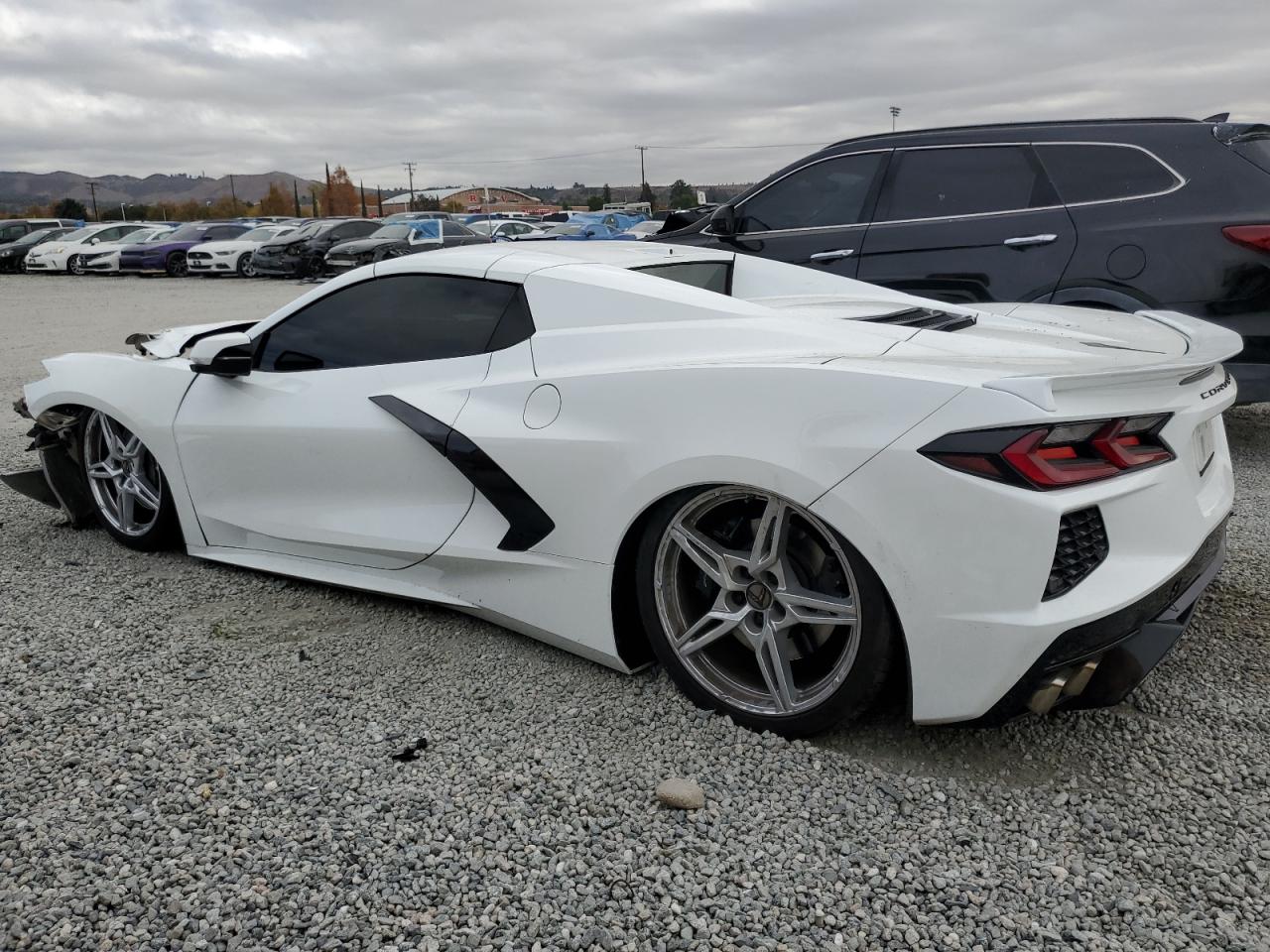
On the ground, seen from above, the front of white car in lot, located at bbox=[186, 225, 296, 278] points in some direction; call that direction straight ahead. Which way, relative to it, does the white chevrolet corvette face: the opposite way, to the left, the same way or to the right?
to the right

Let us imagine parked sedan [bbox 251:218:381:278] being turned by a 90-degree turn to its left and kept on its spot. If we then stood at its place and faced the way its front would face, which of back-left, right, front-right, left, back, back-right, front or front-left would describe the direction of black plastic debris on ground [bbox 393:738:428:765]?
front-right

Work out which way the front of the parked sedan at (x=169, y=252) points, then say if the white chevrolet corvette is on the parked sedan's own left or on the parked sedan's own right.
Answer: on the parked sedan's own left

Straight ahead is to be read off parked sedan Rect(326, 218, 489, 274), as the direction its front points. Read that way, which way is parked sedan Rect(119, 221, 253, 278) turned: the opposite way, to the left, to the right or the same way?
the same way

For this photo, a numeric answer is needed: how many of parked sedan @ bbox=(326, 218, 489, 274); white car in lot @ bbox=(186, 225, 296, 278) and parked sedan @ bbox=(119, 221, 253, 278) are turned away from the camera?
0

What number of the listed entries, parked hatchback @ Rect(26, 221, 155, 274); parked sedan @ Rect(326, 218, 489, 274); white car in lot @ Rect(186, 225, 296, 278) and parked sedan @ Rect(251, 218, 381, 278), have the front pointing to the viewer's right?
0

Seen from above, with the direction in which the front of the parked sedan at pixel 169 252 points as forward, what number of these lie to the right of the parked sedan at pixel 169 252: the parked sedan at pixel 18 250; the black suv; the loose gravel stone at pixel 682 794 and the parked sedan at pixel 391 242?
1

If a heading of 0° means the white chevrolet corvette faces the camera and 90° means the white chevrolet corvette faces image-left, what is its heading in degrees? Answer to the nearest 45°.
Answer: approximately 135°

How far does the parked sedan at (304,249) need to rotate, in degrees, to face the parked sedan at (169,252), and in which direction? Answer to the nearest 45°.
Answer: approximately 90° to its right

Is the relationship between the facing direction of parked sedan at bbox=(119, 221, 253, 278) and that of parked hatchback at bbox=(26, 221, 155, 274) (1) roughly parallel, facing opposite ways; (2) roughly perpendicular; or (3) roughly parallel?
roughly parallel

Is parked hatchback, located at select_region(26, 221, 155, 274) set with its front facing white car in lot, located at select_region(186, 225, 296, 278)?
no

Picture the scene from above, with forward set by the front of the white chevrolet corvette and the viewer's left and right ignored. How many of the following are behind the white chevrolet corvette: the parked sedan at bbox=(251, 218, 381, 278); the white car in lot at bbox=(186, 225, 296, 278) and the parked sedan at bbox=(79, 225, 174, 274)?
0

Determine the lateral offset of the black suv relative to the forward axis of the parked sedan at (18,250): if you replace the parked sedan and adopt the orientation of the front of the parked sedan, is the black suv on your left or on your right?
on your left

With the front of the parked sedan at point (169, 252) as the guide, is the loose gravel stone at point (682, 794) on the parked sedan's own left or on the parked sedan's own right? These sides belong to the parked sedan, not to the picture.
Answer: on the parked sedan's own left

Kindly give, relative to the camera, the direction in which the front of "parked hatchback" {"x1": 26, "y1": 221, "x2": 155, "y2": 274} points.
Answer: facing the viewer and to the left of the viewer

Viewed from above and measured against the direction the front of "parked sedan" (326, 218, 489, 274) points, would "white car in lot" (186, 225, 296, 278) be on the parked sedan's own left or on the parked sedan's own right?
on the parked sedan's own right

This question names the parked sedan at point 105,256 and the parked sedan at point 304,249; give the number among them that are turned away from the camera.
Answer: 0

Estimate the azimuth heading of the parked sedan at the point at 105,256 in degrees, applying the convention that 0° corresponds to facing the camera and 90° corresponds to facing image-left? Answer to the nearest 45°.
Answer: approximately 45°

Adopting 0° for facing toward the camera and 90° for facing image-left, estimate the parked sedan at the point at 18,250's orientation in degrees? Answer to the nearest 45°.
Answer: approximately 45°

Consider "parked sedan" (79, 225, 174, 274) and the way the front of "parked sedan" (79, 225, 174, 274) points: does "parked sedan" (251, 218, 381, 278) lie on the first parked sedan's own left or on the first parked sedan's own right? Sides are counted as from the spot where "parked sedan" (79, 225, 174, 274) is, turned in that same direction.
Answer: on the first parked sedan's own left

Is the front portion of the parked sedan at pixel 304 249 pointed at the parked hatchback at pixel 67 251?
no

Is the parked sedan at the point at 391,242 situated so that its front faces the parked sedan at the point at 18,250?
no

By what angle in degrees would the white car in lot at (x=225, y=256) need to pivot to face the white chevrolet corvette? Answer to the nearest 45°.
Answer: approximately 45° to its left
